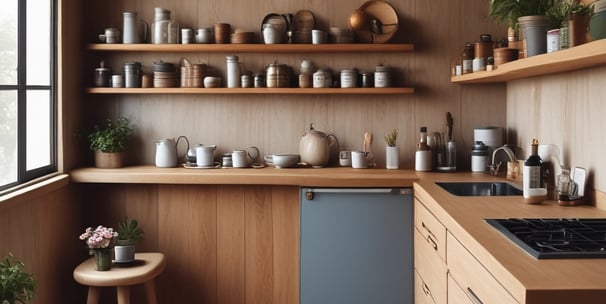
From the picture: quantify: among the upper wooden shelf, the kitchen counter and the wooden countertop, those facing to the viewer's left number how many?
1

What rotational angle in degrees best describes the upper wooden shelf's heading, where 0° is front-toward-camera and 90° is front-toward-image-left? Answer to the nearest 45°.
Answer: approximately 0°

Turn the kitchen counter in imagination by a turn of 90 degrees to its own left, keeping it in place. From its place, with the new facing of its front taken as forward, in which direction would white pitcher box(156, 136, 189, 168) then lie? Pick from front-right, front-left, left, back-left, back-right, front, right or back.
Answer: back-right

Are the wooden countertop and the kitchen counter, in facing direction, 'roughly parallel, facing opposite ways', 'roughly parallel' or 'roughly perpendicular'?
roughly perpendicular
